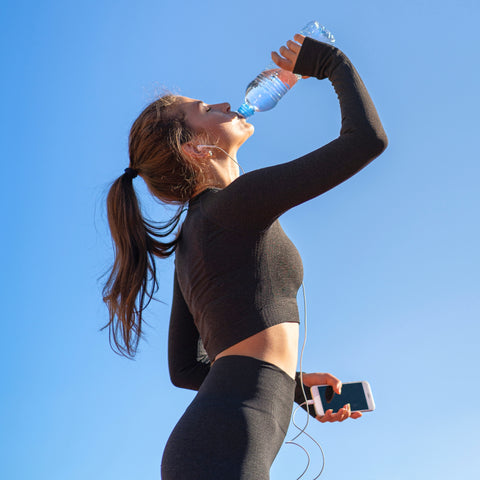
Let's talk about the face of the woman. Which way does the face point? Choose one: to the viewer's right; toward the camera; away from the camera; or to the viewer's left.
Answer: to the viewer's right

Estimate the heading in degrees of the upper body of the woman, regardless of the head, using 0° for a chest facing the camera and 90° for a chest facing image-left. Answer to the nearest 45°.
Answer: approximately 270°
